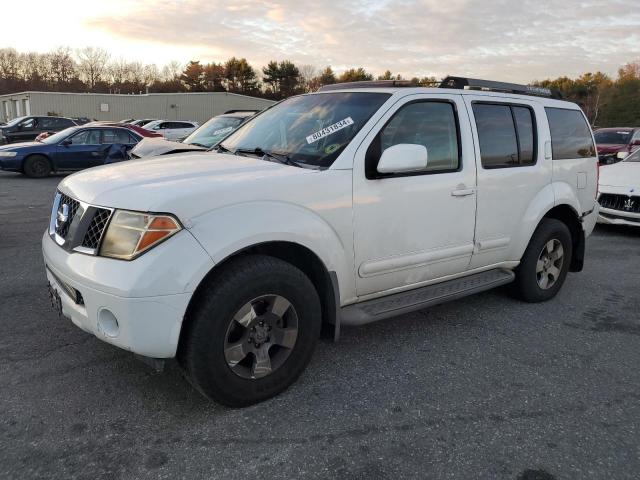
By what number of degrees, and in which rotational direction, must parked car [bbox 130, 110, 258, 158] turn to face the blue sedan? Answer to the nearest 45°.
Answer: approximately 90° to its right

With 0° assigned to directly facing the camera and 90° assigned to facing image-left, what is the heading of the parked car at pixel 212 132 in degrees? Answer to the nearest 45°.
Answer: approximately 45°

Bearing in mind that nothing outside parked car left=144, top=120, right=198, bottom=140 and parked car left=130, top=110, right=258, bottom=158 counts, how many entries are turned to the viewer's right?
0

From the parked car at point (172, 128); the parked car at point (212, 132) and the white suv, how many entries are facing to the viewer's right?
0

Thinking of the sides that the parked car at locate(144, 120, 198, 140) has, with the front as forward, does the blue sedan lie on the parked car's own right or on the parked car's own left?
on the parked car's own left

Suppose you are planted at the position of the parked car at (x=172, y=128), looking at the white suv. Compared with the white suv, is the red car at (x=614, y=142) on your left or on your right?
left

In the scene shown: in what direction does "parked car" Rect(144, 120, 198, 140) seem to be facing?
to the viewer's left

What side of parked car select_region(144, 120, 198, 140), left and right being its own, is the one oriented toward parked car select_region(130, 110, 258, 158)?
left

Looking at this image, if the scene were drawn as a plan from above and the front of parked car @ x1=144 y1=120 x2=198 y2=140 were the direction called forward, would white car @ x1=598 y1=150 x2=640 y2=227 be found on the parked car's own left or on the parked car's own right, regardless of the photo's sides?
on the parked car's own left

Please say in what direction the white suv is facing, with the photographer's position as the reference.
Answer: facing the viewer and to the left of the viewer

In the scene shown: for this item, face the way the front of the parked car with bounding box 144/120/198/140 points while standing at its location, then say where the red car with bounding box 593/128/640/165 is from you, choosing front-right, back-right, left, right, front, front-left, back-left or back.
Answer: back-left

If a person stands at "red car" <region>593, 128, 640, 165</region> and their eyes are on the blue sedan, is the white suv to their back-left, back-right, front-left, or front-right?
front-left

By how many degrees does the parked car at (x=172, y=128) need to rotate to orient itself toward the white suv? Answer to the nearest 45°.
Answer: approximately 90° to its left

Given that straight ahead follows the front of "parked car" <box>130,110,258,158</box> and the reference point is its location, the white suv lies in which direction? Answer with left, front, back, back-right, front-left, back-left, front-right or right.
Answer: front-left

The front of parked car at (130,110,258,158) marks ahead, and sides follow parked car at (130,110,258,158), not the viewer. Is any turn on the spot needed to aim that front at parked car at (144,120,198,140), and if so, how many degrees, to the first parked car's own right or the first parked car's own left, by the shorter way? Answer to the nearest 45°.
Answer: approximately 135° to the first parked car's own right
